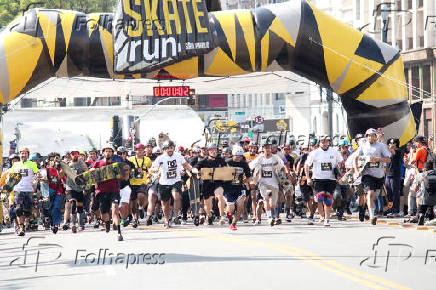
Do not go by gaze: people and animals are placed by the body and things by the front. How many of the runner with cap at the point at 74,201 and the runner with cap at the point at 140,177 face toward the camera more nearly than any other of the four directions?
2

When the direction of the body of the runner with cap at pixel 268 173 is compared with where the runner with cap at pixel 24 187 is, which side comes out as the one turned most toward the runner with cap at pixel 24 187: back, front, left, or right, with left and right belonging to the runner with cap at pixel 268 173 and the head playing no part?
right

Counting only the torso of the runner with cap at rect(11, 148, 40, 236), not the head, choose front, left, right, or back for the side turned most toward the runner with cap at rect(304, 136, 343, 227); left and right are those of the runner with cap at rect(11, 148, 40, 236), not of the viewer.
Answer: left

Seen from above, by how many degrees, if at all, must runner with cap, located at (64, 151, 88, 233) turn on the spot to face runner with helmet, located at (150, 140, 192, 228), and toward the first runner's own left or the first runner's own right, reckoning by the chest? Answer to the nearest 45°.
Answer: approximately 90° to the first runner's own left

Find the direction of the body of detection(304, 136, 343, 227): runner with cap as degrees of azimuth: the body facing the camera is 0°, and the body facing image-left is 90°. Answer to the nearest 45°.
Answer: approximately 0°

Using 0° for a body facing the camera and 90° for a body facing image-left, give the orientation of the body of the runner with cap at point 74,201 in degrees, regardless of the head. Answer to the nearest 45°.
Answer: approximately 0°

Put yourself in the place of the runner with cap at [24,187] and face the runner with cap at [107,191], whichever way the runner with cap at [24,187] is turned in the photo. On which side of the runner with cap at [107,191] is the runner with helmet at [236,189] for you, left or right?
left

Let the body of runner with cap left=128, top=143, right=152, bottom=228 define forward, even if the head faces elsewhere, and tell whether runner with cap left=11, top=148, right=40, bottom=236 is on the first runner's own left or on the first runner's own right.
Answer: on the first runner's own right
